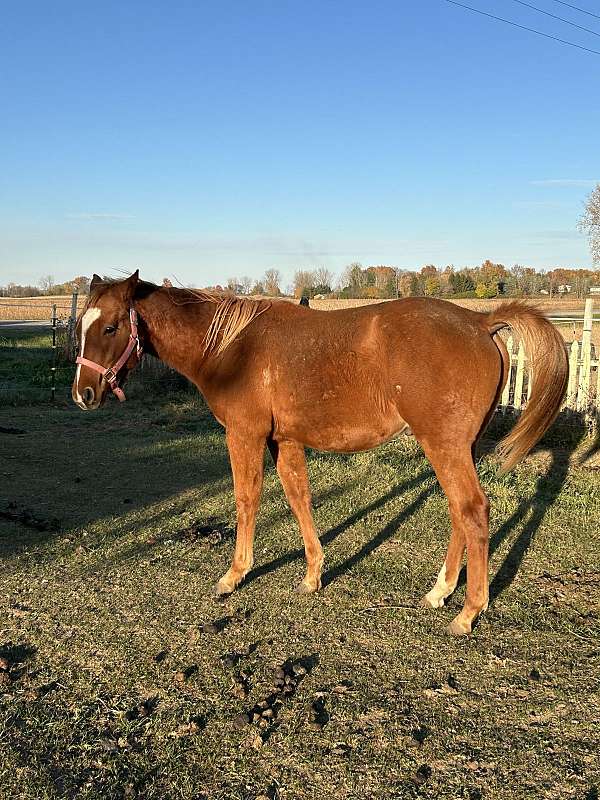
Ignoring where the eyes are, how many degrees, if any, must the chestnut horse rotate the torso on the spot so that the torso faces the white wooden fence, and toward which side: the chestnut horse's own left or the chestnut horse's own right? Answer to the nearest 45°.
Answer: approximately 135° to the chestnut horse's own right

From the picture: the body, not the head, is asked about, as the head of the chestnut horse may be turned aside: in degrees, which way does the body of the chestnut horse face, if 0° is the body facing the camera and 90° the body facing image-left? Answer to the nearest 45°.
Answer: approximately 90°
